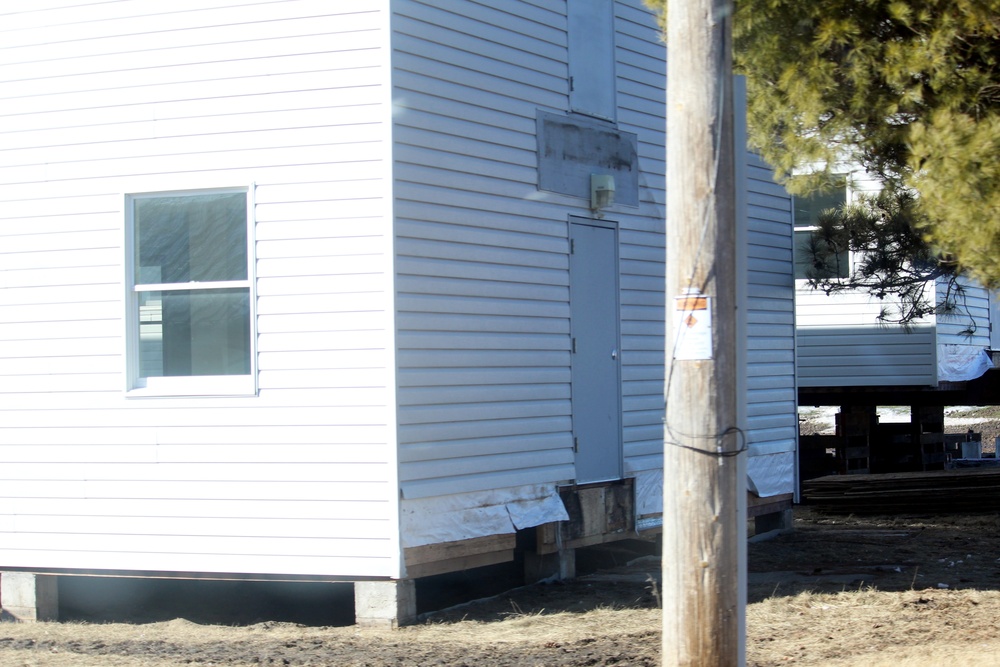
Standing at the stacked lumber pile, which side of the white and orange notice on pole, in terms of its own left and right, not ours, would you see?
back

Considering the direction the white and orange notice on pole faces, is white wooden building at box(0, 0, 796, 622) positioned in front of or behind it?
behind

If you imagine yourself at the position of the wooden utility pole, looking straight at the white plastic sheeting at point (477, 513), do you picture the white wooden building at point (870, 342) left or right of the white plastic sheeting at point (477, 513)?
right

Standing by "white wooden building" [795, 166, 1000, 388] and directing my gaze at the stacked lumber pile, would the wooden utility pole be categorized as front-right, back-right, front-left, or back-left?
front-right

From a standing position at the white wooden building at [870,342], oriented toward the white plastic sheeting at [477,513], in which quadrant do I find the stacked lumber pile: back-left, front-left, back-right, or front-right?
front-left

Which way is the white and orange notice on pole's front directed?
toward the camera

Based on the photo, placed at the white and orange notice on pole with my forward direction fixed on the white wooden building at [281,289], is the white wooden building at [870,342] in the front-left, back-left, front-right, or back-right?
front-right

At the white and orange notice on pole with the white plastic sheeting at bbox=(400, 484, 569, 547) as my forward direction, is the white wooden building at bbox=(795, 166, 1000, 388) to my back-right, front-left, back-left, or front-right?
front-right

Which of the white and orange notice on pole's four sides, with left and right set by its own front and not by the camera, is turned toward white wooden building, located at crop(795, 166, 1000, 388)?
back
